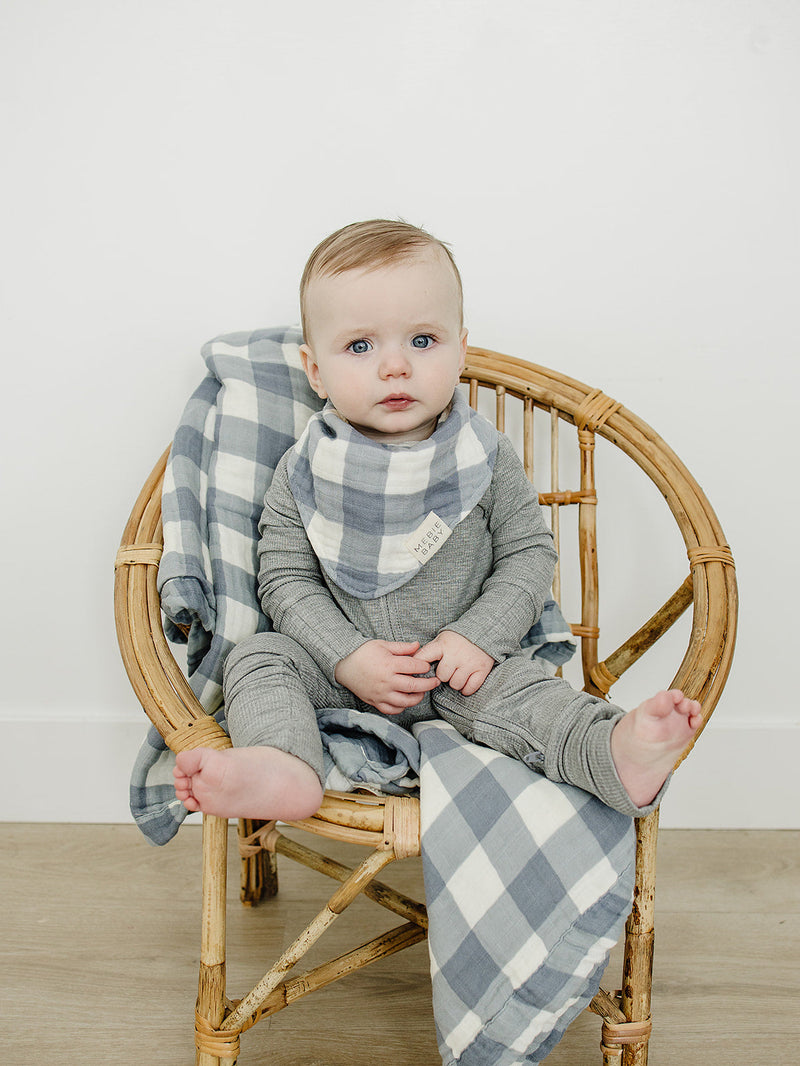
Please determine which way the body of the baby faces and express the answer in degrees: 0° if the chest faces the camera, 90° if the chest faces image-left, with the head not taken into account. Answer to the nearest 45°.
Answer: approximately 0°

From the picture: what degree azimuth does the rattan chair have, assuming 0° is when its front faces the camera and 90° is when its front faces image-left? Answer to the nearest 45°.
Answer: approximately 0°
